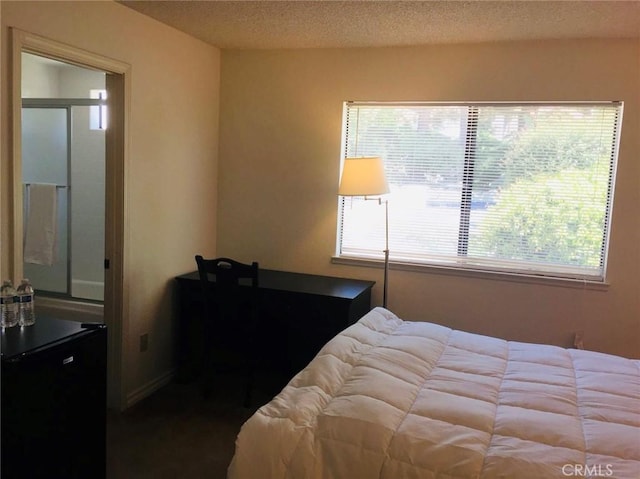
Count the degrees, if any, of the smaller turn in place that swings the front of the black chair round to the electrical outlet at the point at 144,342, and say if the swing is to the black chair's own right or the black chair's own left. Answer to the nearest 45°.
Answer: approximately 135° to the black chair's own left

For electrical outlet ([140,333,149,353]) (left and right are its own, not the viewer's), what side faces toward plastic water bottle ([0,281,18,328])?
right

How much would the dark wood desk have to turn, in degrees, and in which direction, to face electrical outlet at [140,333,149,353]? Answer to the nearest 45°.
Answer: approximately 45° to its right

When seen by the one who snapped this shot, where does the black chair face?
facing away from the viewer and to the right of the viewer

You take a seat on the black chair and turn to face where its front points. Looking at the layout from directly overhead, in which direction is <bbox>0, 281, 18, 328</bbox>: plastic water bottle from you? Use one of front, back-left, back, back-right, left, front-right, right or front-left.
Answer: back

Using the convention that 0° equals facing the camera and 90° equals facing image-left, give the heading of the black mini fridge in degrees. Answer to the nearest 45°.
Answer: approximately 315°

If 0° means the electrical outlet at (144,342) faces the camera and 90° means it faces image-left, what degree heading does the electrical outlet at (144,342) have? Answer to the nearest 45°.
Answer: approximately 315°

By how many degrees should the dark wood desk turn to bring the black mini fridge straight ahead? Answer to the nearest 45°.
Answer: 0° — it already faces it

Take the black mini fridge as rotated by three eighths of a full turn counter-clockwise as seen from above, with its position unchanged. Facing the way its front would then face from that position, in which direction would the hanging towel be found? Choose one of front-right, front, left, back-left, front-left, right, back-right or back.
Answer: front
